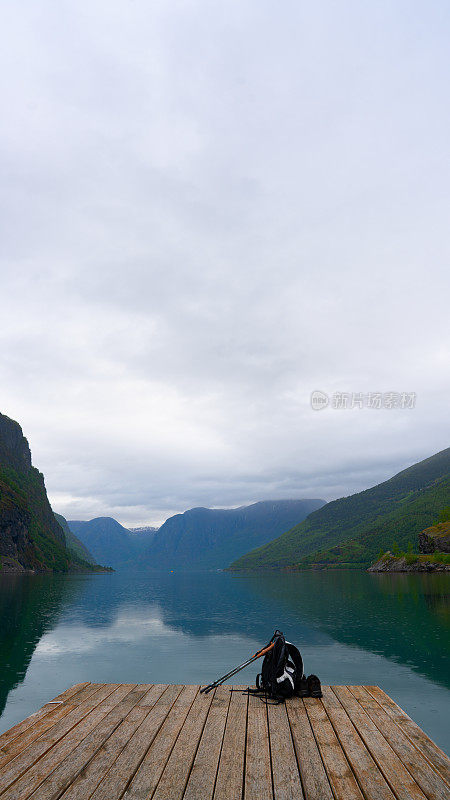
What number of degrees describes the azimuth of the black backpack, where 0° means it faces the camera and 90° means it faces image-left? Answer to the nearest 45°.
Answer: approximately 315°
